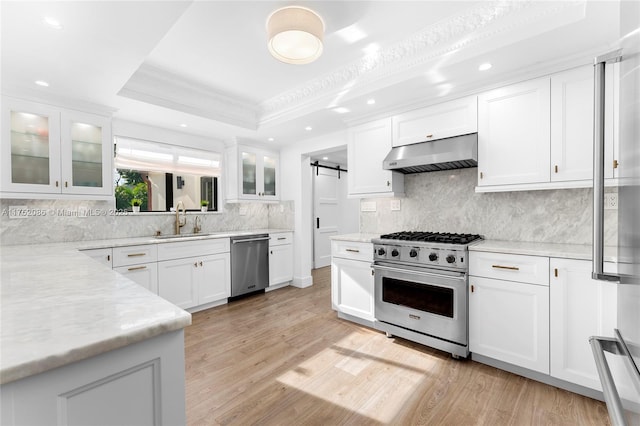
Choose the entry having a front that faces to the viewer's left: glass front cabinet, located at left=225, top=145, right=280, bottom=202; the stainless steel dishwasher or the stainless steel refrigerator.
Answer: the stainless steel refrigerator

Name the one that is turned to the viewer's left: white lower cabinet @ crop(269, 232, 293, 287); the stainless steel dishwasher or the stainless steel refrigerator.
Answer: the stainless steel refrigerator

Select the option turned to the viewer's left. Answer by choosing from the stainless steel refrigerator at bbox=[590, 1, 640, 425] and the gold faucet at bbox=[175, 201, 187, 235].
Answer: the stainless steel refrigerator

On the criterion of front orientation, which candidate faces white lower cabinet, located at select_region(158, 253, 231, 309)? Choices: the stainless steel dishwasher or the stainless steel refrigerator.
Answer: the stainless steel refrigerator

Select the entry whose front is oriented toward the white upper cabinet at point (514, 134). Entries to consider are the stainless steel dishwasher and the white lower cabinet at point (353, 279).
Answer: the stainless steel dishwasher

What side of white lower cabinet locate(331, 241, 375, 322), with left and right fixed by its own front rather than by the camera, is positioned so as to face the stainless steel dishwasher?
right
